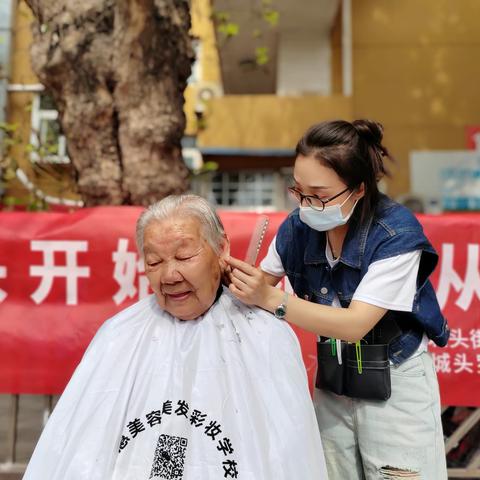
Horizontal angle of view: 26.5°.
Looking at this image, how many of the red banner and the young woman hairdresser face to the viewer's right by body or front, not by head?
0

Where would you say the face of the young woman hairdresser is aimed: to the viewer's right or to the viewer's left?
to the viewer's left

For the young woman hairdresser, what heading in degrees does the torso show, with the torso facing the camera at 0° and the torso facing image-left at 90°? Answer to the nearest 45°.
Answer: approximately 45°

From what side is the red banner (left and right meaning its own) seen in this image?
front

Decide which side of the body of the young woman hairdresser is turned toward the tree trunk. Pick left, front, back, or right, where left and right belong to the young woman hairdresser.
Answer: right
